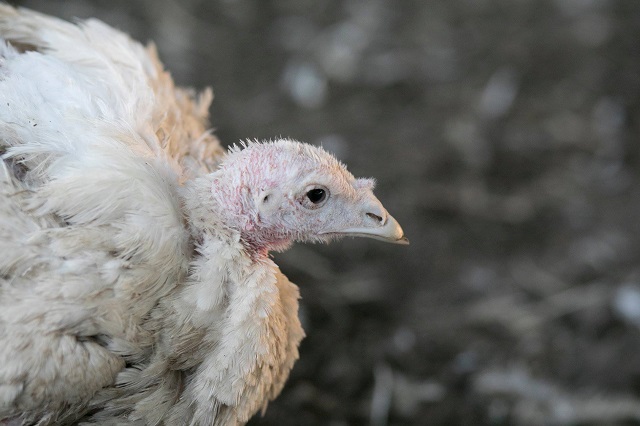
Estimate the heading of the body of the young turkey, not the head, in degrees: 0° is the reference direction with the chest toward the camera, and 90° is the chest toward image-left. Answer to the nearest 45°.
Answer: approximately 270°
